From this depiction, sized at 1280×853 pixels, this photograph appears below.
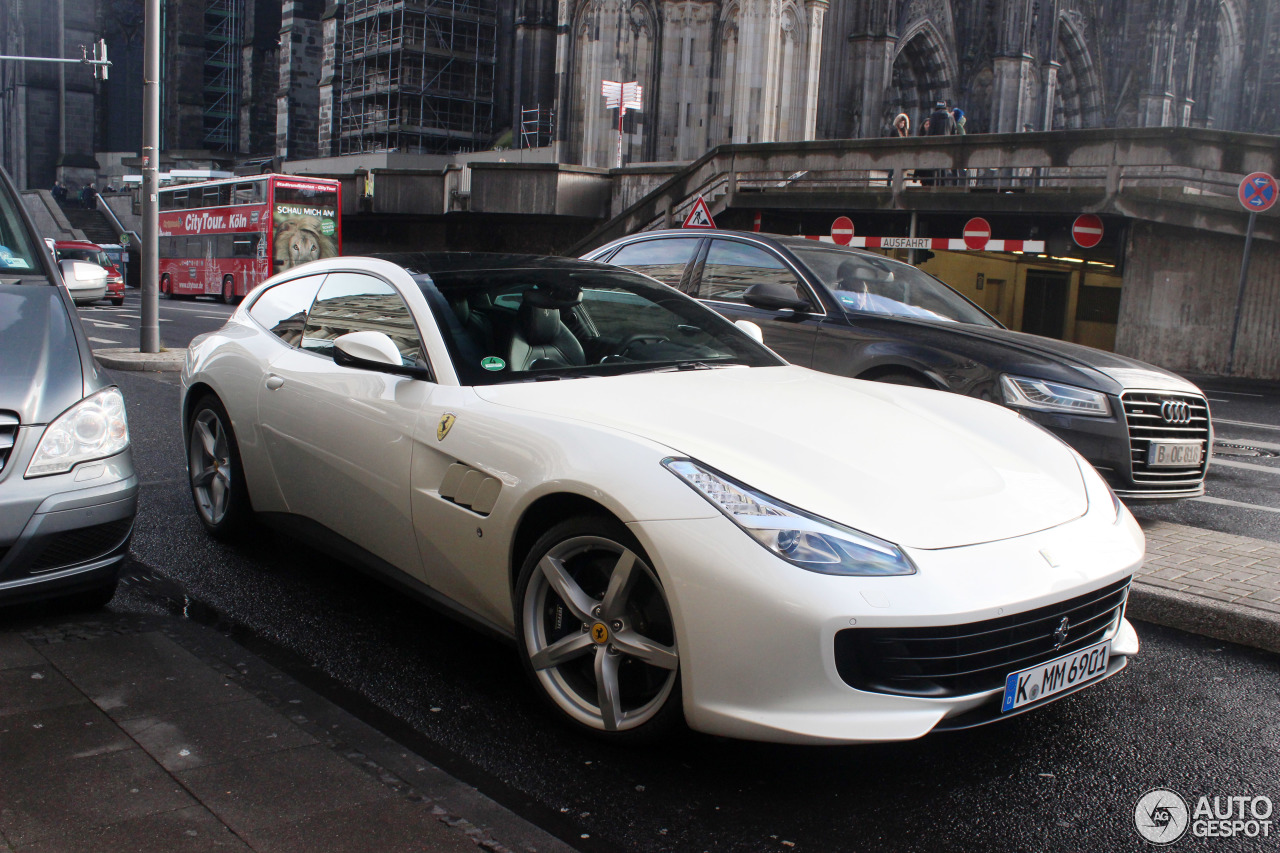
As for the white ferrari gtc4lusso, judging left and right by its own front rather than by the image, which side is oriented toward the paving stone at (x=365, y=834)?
right

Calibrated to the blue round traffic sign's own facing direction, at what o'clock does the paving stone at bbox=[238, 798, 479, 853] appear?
The paving stone is roughly at 12 o'clock from the blue round traffic sign.

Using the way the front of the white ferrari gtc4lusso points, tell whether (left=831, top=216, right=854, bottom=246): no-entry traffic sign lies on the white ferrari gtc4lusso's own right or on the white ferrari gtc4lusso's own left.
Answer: on the white ferrari gtc4lusso's own left

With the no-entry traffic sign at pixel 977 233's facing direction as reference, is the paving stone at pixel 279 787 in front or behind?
in front

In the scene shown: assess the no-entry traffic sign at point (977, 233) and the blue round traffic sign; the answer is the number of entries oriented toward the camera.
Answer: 2

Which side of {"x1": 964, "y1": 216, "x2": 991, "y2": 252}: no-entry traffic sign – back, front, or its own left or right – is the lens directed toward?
front

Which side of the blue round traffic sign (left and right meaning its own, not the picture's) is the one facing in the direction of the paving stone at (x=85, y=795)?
front

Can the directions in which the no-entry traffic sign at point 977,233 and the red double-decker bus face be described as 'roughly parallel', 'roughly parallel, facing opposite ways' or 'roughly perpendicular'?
roughly perpendicular

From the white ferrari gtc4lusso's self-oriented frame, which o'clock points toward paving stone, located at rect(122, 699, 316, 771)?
The paving stone is roughly at 4 o'clock from the white ferrari gtc4lusso.

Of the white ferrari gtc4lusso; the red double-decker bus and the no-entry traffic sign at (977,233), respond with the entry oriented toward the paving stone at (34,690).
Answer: the no-entry traffic sign

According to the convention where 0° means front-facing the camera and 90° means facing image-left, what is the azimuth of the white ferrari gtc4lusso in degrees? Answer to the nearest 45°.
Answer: approximately 315°

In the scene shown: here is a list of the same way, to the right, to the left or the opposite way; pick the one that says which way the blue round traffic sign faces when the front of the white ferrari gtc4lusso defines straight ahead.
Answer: to the right

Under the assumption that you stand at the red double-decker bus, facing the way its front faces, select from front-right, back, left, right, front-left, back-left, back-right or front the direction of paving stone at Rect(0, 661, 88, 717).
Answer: back-left

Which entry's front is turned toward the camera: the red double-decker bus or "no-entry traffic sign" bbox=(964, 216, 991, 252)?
the no-entry traffic sign

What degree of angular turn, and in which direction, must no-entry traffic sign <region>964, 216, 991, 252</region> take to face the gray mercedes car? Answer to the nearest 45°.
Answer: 0° — it already faces it

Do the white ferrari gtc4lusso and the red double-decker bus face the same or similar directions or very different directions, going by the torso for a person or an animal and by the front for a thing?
very different directions

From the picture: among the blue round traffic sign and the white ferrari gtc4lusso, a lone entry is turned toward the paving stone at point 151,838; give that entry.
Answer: the blue round traffic sign
